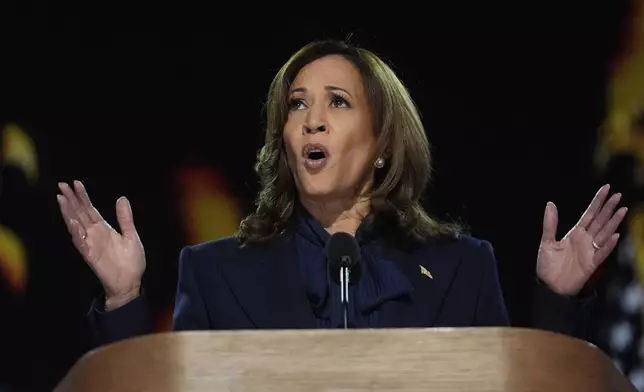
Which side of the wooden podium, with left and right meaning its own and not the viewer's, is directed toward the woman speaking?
back

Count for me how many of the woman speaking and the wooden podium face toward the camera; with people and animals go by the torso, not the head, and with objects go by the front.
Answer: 2

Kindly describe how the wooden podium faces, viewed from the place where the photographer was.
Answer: facing the viewer

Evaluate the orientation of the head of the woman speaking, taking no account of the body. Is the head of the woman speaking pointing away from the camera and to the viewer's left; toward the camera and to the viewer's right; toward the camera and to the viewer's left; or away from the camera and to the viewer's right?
toward the camera and to the viewer's left

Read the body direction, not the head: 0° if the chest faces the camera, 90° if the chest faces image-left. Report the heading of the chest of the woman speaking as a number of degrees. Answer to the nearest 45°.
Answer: approximately 0°

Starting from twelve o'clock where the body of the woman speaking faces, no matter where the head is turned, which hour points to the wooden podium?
The wooden podium is roughly at 12 o'clock from the woman speaking.
